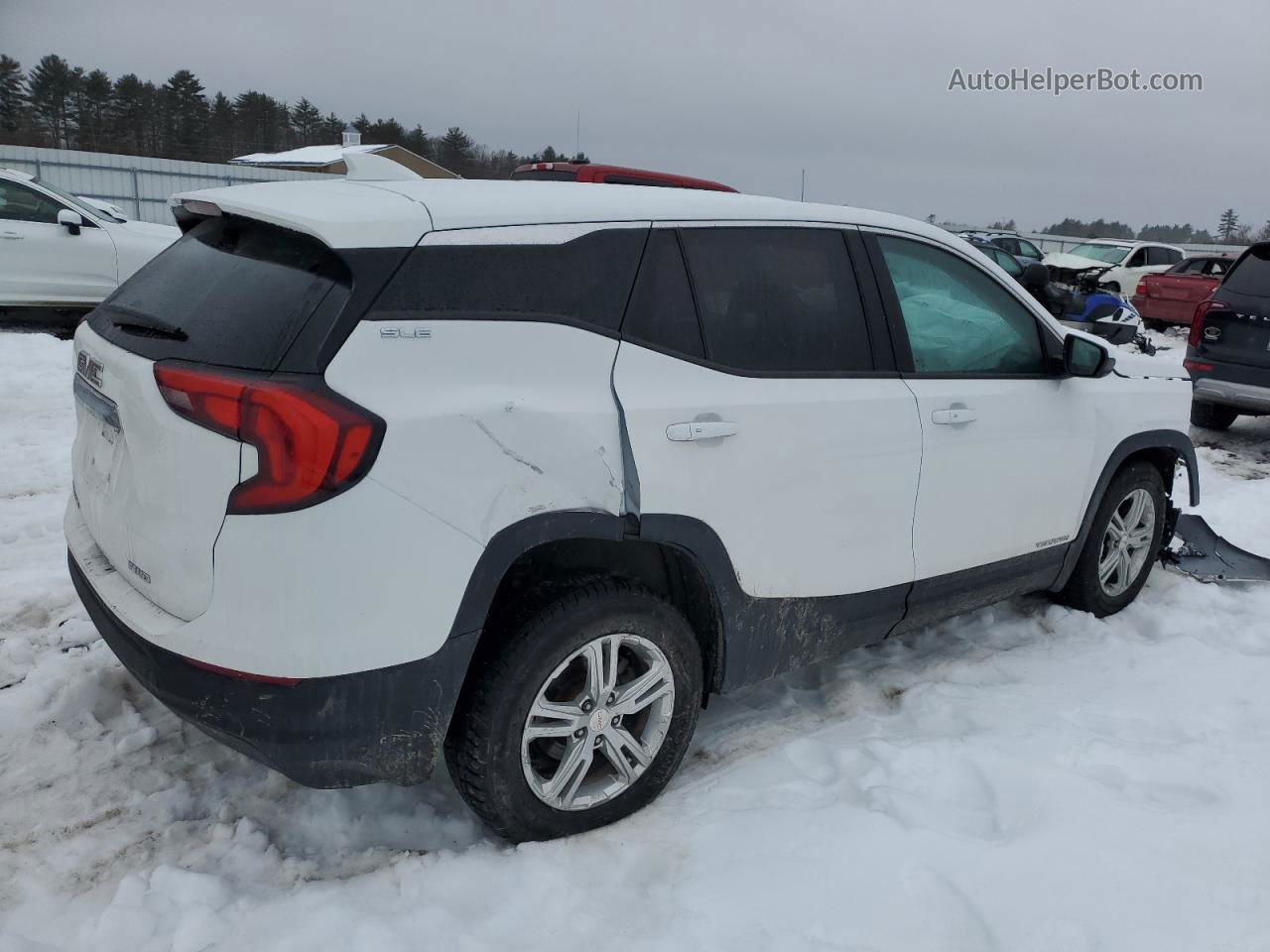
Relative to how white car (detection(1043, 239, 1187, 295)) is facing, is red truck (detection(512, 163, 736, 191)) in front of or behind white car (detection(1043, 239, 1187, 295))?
in front

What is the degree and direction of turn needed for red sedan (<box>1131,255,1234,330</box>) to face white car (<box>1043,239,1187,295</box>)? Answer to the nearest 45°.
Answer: approximately 45° to its left

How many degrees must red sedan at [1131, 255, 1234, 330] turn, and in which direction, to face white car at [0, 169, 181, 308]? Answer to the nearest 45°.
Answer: approximately 180°

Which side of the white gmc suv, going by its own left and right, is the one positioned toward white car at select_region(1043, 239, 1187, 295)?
front

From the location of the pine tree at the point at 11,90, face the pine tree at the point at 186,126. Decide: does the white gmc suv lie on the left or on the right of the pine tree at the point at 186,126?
right

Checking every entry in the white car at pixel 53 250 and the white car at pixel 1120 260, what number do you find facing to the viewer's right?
1

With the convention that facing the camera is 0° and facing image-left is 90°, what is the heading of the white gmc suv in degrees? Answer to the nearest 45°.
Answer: approximately 225°

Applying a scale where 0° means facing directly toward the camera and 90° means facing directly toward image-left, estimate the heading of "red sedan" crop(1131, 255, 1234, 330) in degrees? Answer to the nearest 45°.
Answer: approximately 225°

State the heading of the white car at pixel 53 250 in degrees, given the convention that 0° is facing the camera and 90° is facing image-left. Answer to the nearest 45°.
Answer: approximately 270°
